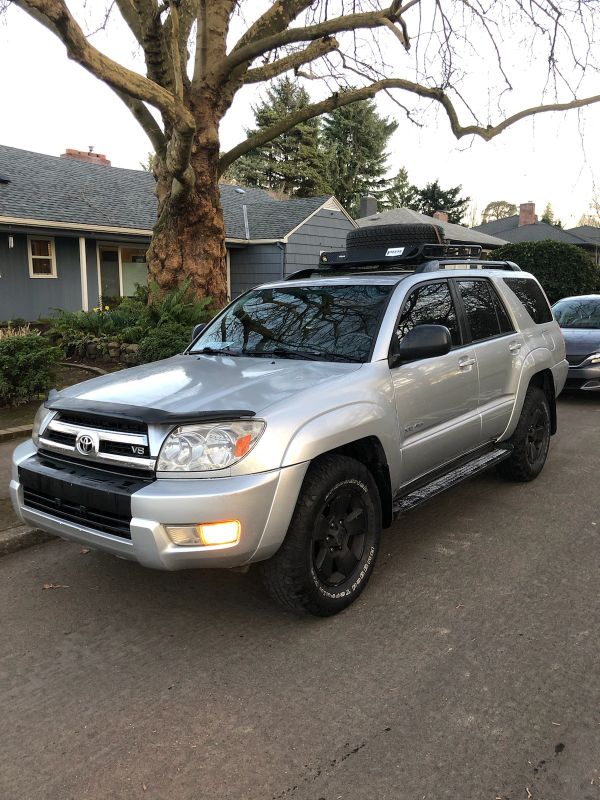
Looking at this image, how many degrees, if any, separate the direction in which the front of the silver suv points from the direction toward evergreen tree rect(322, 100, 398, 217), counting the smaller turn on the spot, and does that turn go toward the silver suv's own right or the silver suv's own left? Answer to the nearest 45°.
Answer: approximately 135° to the silver suv's own right

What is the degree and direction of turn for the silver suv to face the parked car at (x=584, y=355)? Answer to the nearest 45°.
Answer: approximately 180°

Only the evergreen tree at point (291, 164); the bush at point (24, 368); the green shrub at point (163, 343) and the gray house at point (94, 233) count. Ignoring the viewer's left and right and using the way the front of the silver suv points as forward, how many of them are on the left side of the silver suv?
0

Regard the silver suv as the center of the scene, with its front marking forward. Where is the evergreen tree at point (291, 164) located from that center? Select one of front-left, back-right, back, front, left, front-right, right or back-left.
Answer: back-right

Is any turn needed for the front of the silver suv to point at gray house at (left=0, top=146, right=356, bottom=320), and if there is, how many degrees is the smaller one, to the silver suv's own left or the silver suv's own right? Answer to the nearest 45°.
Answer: approximately 135° to the silver suv's own right

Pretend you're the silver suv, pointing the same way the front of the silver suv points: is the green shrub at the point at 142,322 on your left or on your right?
on your right

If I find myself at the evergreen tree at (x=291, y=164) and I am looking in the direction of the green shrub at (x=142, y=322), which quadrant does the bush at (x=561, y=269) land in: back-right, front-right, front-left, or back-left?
front-left

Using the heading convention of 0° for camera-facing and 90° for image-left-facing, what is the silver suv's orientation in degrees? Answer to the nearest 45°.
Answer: approximately 45°

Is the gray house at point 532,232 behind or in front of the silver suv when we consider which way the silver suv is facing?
behind

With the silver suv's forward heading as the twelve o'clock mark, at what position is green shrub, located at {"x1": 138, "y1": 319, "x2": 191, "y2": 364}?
The green shrub is roughly at 4 o'clock from the silver suv.

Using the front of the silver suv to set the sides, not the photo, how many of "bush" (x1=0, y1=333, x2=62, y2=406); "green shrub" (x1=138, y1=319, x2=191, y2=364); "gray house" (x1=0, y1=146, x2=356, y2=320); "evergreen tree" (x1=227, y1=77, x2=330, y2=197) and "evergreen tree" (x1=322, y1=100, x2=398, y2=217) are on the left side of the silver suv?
0

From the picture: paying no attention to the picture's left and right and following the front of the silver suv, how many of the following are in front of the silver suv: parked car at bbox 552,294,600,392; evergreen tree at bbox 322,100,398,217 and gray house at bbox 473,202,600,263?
0
